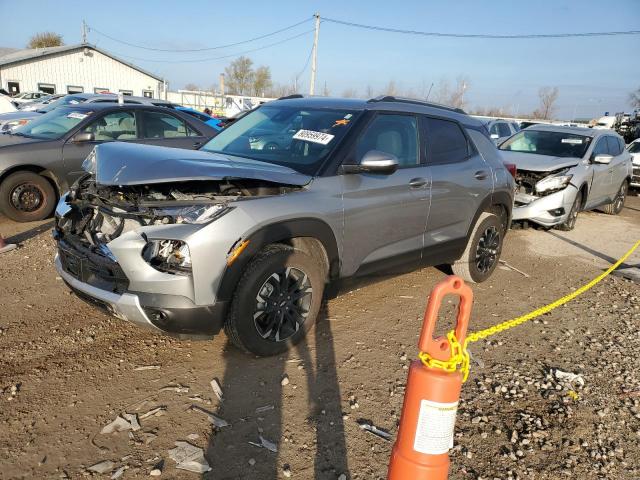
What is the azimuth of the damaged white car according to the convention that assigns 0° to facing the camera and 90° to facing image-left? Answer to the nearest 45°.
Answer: approximately 45°

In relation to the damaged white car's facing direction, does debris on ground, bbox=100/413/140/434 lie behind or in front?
in front

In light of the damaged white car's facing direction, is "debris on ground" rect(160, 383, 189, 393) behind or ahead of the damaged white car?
ahead

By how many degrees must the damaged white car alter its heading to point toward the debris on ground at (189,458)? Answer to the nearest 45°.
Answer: approximately 45° to its left

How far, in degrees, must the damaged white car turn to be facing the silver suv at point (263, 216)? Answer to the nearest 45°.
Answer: approximately 45° to its left

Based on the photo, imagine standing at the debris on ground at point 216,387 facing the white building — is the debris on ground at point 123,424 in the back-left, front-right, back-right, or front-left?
back-left

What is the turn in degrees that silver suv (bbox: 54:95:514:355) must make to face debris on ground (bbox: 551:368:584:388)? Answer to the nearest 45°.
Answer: approximately 135° to its left

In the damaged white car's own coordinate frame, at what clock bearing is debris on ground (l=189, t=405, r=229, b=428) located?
The debris on ground is roughly at 11 o'clock from the damaged white car.

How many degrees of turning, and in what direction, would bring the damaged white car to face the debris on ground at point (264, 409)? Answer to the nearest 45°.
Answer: approximately 45° to its left

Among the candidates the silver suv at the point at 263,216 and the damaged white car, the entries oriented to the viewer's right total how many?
0

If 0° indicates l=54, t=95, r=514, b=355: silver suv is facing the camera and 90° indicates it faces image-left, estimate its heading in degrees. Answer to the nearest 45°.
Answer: approximately 45°

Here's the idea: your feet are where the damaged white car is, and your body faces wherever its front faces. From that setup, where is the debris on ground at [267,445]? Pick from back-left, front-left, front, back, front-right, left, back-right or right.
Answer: front-left

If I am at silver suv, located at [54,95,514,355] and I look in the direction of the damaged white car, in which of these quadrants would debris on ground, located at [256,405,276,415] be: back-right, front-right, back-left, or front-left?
back-right

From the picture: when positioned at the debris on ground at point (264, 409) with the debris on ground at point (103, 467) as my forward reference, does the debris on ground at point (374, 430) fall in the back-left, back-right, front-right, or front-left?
back-left

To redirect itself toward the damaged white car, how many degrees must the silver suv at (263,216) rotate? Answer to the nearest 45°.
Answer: approximately 180°
